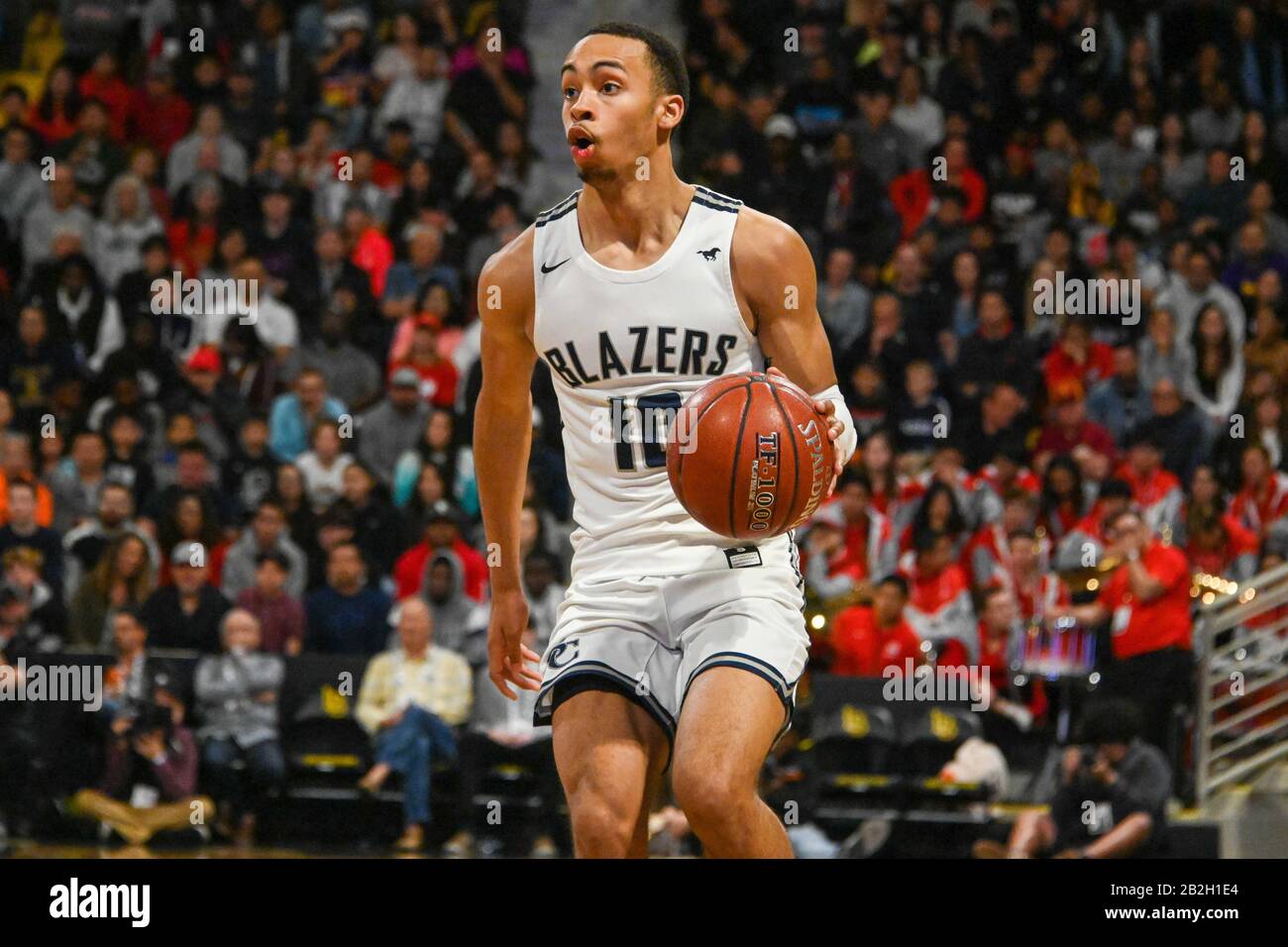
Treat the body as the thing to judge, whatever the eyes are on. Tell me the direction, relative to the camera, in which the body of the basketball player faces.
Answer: toward the camera

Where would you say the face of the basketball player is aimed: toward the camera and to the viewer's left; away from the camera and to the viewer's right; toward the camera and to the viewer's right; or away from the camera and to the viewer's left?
toward the camera and to the viewer's left
